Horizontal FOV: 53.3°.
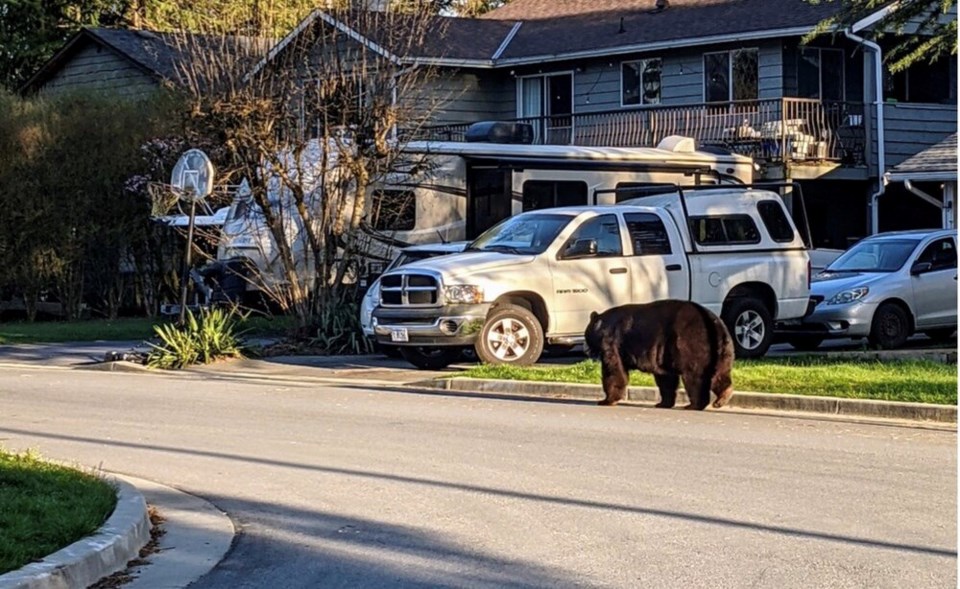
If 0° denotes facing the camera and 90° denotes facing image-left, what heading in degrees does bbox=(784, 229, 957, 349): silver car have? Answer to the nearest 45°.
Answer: approximately 45°

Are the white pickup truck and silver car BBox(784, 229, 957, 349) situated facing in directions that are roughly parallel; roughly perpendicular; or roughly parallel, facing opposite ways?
roughly parallel

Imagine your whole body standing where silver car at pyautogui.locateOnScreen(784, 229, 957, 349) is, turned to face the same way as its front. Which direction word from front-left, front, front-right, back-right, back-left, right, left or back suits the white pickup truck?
front

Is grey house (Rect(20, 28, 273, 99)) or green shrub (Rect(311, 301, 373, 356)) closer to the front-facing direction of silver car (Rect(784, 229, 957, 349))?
the green shrub

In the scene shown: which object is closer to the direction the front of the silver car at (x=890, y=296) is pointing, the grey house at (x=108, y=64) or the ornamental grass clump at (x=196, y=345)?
the ornamental grass clump

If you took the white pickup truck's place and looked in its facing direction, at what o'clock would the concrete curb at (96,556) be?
The concrete curb is roughly at 11 o'clock from the white pickup truck.

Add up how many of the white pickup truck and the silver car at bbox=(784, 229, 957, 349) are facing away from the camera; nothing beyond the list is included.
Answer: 0

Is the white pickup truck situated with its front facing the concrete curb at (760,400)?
no

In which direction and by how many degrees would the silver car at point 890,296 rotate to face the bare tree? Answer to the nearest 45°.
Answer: approximately 45° to its right

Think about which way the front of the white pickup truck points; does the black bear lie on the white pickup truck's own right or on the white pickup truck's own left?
on the white pickup truck's own left

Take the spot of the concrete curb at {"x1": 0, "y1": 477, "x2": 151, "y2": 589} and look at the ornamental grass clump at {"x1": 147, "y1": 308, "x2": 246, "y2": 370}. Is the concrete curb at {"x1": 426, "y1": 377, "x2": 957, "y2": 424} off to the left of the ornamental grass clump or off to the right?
right

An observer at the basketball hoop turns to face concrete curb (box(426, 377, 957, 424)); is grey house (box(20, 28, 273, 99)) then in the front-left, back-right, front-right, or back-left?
back-left

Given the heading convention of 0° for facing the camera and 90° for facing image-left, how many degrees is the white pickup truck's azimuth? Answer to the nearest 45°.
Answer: approximately 45°

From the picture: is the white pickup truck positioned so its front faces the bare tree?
no

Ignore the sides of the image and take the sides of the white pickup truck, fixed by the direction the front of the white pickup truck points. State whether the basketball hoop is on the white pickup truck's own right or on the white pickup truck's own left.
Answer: on the white pickup truck's own right

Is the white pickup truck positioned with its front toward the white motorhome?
no

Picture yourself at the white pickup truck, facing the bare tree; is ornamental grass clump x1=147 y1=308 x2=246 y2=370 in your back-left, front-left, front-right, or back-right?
front-left
